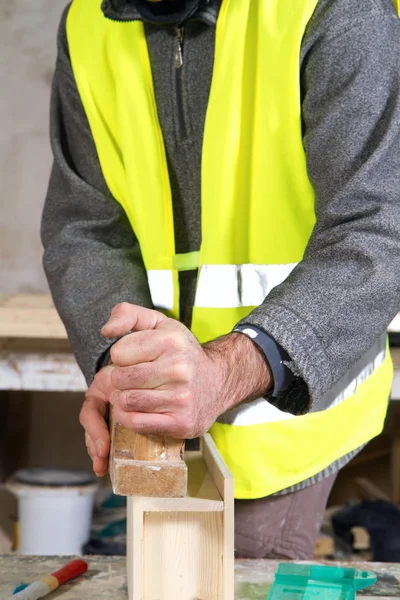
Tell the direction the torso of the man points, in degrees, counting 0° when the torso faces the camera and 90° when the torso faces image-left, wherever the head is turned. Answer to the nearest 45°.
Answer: approximately 45°

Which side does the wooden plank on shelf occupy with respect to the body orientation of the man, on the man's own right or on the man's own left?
on the man's own right

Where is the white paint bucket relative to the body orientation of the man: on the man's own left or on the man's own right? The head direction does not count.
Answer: on the man's own right
